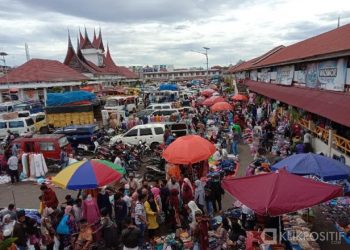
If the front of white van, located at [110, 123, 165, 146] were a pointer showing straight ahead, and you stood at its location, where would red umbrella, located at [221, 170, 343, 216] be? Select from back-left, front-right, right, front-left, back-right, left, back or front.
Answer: left

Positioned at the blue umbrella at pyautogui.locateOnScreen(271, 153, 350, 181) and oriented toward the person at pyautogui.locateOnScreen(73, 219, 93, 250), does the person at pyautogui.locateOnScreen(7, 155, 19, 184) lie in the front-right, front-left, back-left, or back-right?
front-right

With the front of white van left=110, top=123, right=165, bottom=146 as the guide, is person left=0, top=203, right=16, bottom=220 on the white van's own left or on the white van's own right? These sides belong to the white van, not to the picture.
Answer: on the white van's own left

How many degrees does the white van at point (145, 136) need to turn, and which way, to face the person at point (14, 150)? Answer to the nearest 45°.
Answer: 0° — it already faces them

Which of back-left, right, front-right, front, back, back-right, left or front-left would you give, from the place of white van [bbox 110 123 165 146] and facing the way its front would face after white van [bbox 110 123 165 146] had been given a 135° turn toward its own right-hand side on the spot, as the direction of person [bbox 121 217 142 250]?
back-right

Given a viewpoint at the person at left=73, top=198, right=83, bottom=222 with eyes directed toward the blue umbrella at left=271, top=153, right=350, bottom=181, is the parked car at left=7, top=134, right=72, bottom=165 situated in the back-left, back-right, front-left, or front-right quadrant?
back-left

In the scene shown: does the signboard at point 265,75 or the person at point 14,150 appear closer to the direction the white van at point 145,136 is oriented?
the person

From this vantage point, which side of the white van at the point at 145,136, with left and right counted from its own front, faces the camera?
left

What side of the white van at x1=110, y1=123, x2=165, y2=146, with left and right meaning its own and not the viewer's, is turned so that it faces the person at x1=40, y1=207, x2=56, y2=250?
left
